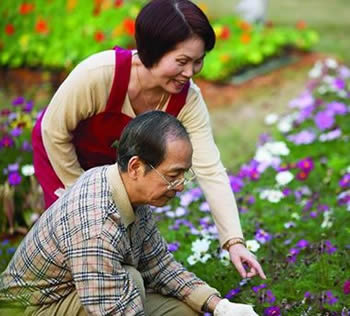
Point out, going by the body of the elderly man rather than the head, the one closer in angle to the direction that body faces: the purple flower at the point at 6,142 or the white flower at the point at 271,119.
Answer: the white flower

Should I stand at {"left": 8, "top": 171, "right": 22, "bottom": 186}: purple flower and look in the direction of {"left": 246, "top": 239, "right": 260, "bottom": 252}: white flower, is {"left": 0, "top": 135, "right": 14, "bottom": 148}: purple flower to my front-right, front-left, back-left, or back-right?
back-left

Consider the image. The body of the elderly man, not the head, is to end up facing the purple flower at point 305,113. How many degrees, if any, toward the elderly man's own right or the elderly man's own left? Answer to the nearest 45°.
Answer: approximately 45° to the elderly man's own left

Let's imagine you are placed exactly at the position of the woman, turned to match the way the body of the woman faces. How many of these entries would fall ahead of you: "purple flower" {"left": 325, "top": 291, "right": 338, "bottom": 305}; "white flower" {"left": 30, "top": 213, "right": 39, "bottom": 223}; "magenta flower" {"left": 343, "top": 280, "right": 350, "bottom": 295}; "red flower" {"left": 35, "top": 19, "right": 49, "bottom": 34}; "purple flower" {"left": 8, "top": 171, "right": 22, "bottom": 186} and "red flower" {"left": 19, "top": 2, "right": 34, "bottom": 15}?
2

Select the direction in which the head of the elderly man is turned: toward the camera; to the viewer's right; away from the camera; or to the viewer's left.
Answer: to the viewer's right

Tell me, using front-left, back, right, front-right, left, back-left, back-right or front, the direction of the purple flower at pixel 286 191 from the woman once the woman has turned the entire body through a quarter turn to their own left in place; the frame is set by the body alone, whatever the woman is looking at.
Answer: front

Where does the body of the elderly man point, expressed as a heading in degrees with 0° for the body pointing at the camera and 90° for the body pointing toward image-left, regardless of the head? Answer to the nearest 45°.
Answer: approximately 270°

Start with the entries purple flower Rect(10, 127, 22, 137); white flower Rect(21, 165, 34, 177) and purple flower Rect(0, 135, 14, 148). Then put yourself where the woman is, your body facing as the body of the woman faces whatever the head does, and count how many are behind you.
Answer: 3

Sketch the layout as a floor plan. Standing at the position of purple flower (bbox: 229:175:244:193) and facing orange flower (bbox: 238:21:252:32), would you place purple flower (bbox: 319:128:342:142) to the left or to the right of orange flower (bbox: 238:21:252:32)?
right

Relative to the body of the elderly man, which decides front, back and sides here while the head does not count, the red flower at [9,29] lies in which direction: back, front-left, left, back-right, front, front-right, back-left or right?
left

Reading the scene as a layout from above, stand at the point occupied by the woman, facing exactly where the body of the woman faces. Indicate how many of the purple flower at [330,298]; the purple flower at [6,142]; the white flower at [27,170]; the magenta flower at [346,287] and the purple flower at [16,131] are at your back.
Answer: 3

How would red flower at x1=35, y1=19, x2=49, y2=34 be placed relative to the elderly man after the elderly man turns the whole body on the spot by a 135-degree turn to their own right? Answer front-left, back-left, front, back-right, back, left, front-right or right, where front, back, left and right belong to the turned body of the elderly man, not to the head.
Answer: back-right

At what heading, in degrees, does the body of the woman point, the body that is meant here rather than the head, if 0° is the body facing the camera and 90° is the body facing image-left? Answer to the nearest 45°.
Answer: approximately 315°

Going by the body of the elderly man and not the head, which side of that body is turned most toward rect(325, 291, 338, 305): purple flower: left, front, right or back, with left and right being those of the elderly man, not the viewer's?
front

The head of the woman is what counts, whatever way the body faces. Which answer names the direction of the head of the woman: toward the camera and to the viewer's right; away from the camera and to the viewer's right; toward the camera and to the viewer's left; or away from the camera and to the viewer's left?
toward the camera and to the viewer's right

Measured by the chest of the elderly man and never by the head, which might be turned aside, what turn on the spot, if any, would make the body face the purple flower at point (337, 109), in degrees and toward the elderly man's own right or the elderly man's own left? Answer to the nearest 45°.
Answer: approximately 45° to the elderly man's own left

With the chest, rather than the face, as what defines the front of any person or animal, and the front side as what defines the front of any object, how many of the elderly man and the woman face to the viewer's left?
0

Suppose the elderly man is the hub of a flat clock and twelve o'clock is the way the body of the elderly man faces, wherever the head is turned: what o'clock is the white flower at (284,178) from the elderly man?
The white flower is roughly at 10 o'clock from the elderly man.
